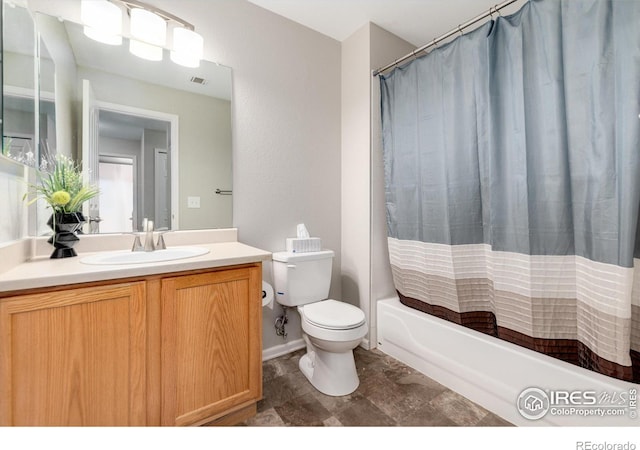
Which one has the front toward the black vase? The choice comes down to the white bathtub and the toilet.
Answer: the white bathtub

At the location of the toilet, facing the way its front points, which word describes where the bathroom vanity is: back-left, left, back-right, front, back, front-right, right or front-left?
right

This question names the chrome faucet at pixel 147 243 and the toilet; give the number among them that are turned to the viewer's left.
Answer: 0

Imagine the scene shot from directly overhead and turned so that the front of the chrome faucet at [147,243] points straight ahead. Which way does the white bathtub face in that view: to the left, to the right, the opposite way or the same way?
to the right

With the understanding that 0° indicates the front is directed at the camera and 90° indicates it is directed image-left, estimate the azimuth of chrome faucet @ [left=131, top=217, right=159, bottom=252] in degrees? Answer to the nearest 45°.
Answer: approximately 0°

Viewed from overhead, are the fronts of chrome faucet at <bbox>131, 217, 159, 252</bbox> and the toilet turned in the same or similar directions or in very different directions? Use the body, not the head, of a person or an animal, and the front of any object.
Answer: same or similar directions

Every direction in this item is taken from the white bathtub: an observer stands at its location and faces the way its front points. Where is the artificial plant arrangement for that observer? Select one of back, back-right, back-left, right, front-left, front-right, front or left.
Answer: front

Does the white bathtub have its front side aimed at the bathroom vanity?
yes

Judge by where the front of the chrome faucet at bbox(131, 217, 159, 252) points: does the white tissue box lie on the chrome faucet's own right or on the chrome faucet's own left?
on the chrome faucet's own left

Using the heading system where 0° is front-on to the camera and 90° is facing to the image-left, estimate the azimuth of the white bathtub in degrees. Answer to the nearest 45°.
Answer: approximately 45°

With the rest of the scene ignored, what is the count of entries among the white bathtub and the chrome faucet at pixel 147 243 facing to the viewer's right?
0

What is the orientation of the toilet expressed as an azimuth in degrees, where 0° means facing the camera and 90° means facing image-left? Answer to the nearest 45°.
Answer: approximately 315°

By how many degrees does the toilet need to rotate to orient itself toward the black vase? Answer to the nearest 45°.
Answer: approximately 135° to its right

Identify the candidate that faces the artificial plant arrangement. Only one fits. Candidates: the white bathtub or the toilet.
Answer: the white bathtub
